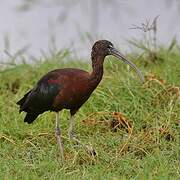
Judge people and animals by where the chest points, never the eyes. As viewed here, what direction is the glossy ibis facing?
to the viewer's right
